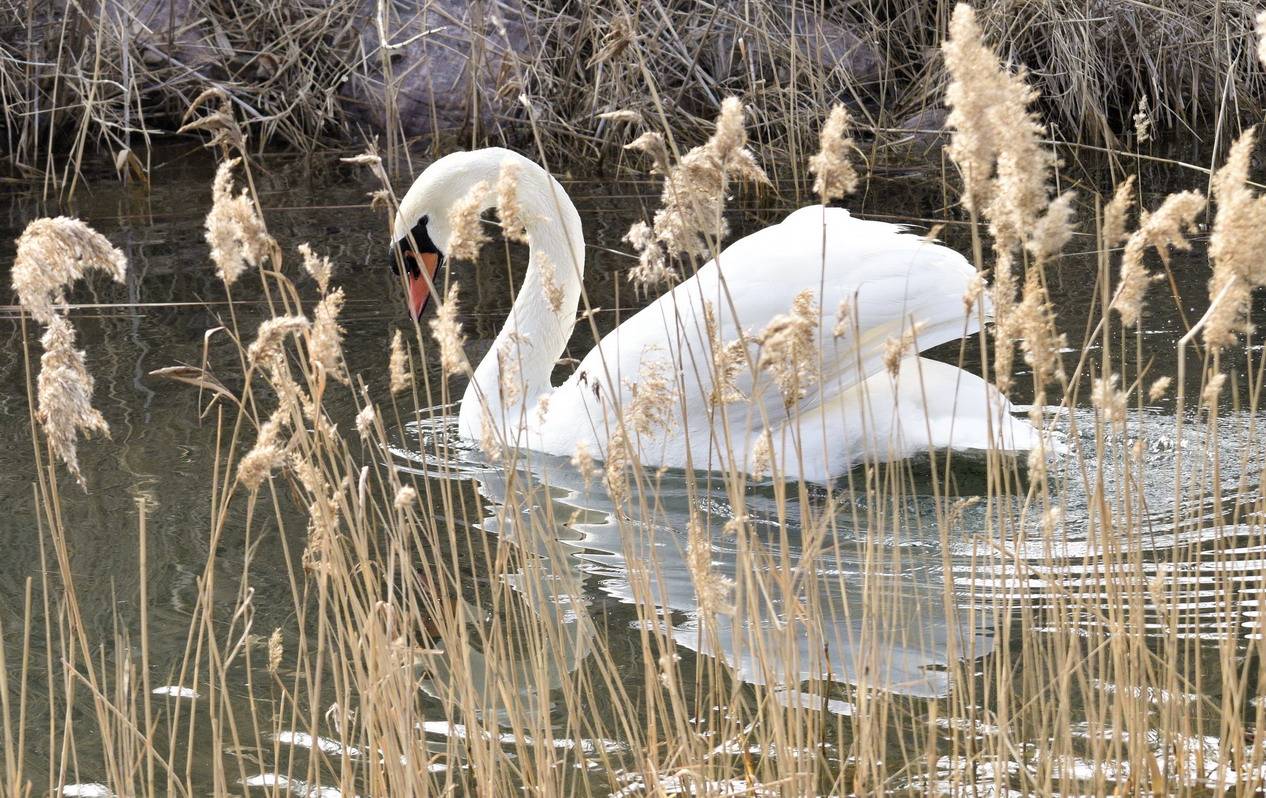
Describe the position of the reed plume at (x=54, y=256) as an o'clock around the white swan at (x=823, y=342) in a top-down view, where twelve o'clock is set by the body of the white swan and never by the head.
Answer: The reed plume is roughly at 10 o'clock from the white swan.

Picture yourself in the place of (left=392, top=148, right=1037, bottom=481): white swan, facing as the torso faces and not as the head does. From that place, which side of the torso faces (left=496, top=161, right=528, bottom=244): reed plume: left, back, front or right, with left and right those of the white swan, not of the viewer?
left

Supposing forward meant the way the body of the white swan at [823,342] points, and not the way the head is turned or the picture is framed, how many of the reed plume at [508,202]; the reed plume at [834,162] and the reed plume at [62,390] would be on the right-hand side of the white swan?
0

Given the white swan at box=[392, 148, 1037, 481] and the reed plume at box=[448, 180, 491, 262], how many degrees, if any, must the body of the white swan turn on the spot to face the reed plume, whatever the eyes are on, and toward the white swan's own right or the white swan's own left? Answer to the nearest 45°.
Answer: approximately 90° to the white swan's own left

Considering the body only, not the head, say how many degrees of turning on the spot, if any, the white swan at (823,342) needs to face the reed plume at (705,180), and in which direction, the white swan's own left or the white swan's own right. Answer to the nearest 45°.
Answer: approximately 90° to the white swan's own left

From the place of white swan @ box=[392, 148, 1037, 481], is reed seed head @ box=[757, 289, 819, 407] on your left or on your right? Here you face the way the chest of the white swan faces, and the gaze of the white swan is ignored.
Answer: on your left

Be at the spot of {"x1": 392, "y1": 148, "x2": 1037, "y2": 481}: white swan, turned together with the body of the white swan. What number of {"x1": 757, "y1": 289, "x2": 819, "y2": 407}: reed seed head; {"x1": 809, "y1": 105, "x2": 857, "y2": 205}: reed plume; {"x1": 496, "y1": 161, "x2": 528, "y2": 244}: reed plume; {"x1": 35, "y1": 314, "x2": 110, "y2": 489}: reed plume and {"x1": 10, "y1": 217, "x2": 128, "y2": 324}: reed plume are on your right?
0

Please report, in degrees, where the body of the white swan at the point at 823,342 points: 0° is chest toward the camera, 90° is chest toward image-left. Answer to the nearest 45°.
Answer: approximately 90°

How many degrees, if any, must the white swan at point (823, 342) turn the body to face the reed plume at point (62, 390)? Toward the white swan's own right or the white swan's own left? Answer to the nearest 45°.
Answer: approximately 45° to the white swan's own left
